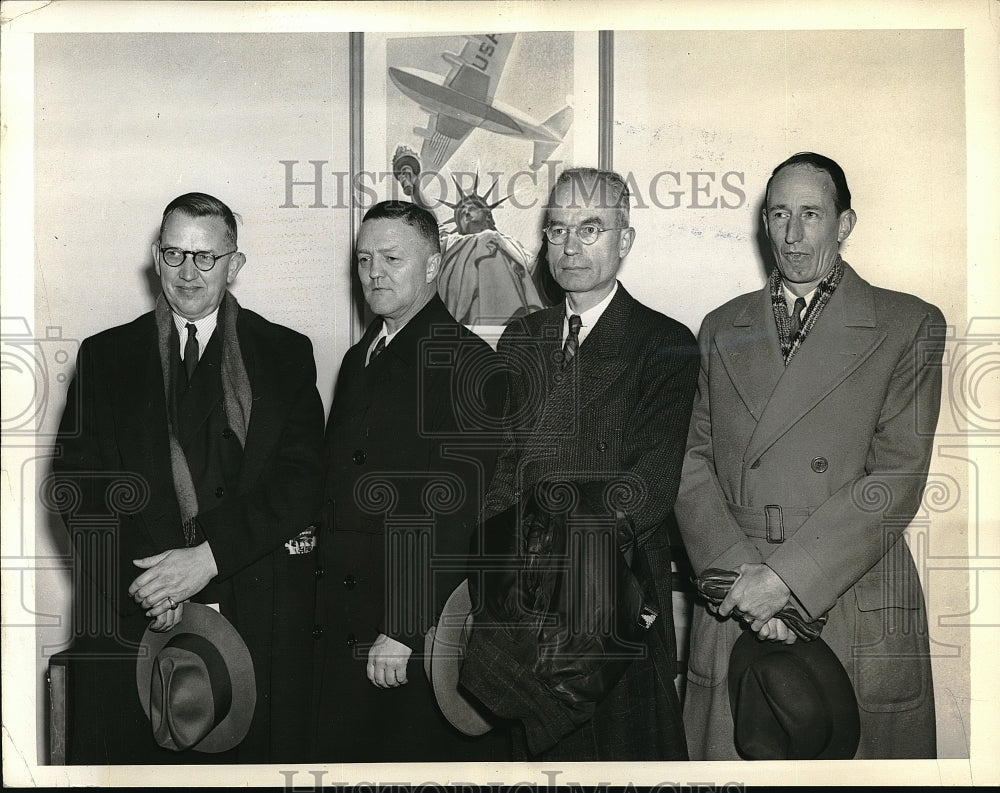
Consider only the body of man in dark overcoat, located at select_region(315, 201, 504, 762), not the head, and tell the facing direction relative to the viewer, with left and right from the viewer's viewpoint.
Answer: facing the viewer and to the left of the viewer

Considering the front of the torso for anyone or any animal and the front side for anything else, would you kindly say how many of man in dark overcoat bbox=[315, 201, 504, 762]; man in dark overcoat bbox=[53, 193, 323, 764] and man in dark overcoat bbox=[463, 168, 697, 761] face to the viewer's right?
0

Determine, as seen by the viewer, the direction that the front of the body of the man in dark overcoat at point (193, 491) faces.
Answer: toward the camera

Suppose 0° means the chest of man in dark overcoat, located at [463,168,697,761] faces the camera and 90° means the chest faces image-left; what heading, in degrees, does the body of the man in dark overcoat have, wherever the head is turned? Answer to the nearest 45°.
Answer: approximately 45°

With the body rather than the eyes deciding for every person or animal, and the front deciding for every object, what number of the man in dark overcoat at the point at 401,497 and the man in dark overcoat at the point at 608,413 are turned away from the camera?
0

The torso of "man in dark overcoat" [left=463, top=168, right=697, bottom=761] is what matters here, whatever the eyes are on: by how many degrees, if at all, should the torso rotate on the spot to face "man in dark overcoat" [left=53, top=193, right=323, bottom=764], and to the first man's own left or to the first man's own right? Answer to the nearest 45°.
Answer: approximately 45° to the first man's own right

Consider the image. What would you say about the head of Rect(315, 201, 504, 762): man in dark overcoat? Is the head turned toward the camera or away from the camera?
toward the camera

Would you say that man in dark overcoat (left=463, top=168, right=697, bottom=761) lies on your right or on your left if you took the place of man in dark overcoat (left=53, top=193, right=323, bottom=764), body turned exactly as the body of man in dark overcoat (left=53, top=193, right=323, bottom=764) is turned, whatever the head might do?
on your left
